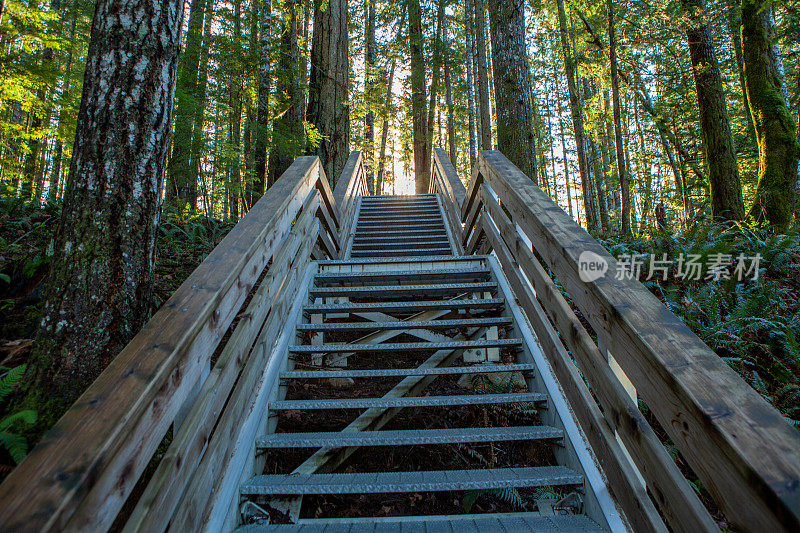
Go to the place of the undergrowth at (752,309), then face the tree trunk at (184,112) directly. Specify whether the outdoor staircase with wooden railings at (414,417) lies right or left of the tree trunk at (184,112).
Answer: left

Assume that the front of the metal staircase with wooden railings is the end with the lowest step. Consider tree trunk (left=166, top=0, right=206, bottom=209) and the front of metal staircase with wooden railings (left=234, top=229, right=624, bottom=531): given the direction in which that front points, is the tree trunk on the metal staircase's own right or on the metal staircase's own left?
on the metal staircase's own right

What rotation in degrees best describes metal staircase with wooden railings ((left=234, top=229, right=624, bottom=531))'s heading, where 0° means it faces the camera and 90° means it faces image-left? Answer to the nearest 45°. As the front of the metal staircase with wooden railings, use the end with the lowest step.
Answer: approximately 0°

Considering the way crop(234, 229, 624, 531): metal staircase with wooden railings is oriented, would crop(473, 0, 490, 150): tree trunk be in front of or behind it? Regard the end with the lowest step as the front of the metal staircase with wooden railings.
behind

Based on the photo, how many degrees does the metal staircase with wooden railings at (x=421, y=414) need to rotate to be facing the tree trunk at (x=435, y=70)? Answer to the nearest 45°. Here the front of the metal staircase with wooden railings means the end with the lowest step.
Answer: approximately 180°

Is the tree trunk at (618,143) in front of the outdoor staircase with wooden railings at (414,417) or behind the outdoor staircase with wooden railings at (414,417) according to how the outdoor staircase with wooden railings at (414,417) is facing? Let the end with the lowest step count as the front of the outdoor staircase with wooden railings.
behind

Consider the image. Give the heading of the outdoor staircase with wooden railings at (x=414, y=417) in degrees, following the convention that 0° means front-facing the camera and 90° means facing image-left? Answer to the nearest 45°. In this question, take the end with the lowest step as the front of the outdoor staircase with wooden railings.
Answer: approximately 0°

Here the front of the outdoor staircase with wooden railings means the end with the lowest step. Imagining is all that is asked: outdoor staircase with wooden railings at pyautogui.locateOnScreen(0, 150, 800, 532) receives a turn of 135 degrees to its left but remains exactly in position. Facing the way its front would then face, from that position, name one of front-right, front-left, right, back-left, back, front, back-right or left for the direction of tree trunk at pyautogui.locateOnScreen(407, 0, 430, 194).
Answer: front-left

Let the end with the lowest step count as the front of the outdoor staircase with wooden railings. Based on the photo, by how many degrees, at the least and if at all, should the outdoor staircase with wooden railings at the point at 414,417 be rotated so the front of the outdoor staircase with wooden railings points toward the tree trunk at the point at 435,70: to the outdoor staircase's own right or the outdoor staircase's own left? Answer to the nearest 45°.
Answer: approximately 180°
